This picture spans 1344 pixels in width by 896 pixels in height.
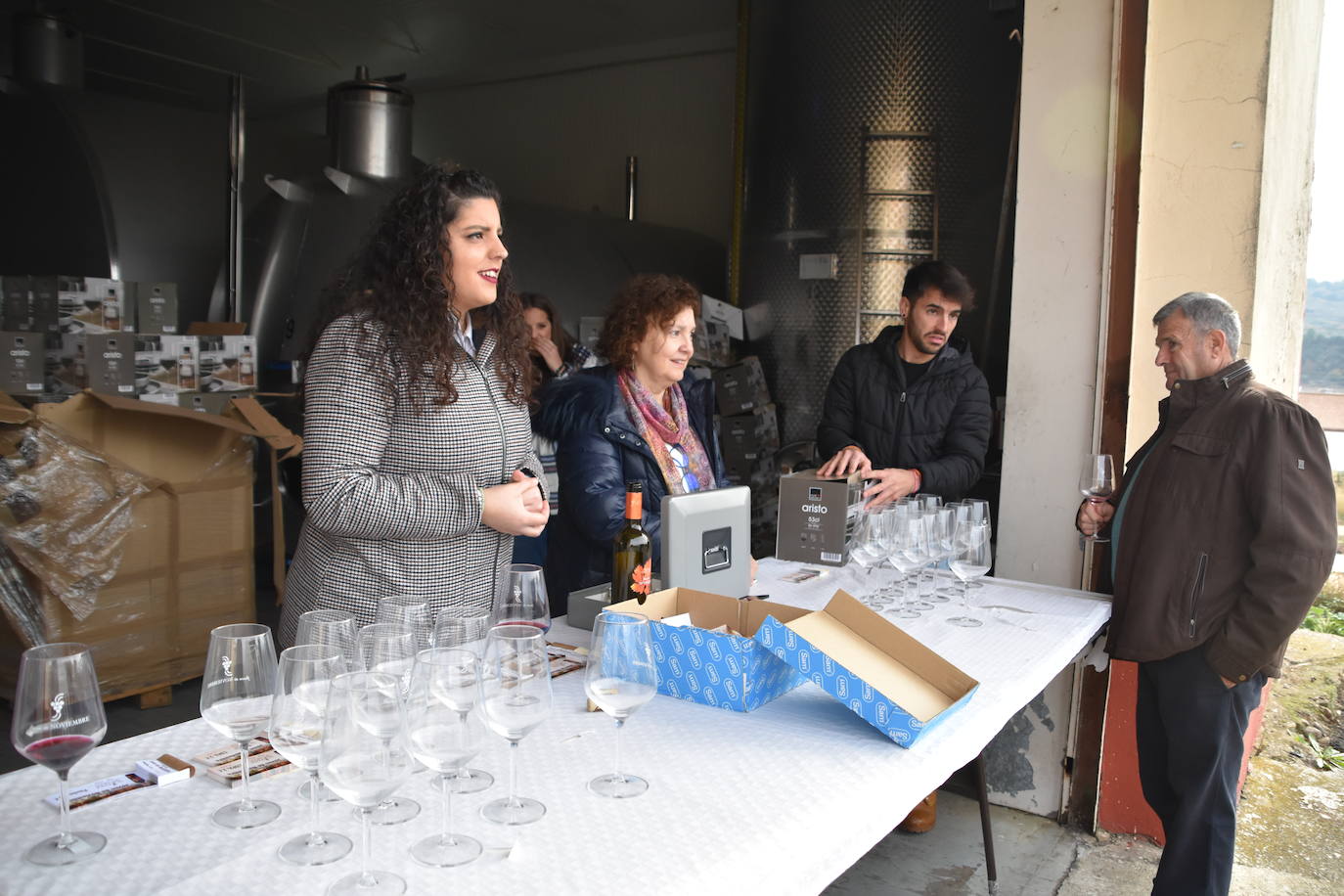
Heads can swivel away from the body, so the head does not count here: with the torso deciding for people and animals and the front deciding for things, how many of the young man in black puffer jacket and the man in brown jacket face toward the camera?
1

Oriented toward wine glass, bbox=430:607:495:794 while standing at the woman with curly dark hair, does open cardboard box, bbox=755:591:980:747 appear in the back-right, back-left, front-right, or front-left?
front-left

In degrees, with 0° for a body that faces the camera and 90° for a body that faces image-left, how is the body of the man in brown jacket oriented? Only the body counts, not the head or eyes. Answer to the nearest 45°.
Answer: approximately 90°

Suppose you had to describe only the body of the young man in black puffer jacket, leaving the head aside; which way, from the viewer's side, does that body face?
toward the camera

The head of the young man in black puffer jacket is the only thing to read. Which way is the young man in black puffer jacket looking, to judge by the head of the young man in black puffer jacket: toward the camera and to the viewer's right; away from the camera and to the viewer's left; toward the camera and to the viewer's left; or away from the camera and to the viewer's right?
toward the camera and to the viewer's right

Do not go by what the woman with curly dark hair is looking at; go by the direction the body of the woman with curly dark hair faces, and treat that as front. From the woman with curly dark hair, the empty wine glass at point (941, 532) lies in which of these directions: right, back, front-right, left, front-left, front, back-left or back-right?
front-left

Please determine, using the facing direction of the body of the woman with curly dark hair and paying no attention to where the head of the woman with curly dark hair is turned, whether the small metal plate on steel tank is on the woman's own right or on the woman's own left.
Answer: on the woman's own left

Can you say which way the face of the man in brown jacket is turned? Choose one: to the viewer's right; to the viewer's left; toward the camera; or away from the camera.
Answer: to the viewer's left

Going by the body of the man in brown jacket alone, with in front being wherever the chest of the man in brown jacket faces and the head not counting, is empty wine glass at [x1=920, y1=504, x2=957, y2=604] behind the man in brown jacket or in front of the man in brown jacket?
in front

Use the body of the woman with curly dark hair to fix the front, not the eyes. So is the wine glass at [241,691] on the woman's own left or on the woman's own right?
on the woman's own right

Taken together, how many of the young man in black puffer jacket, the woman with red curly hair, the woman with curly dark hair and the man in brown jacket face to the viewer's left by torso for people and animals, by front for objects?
1

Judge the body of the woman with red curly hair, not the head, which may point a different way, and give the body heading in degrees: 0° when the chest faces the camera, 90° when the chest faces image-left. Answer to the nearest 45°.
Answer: approximately 315°

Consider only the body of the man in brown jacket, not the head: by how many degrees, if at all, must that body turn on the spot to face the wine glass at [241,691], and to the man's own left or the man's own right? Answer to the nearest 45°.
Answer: approximately 45° to the man's own left

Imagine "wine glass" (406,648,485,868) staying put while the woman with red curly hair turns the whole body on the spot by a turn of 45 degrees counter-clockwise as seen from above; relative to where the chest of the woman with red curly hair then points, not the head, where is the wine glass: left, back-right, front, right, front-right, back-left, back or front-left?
right

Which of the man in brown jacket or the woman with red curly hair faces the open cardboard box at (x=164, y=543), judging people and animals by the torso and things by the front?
the man in brown jacket

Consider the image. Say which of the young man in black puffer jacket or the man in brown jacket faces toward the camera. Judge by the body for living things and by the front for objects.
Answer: the young man in black puffer jacket
